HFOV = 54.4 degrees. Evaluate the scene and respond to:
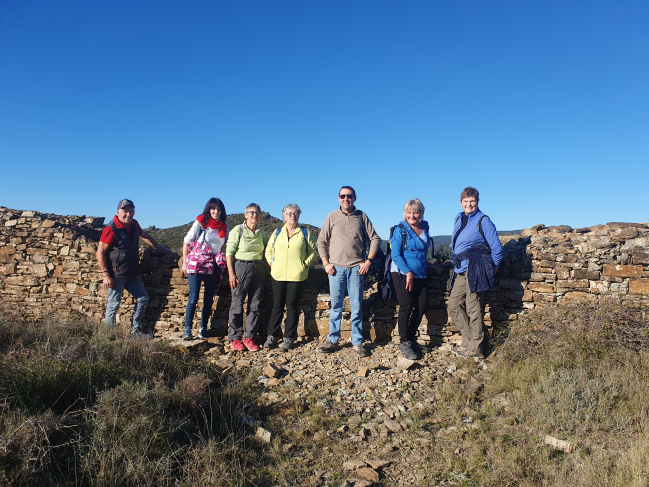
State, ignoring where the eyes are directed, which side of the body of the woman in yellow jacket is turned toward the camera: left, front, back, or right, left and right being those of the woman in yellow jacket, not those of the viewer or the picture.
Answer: front

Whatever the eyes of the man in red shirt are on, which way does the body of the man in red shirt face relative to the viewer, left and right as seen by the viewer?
facing the viewer and to the right of the viewer

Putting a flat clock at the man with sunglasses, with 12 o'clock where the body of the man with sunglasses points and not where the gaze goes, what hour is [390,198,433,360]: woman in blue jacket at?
The woman in blue jacket is roughly at 9 o'clock from the man with sunglasses.

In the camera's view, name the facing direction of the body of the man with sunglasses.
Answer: toward the camera

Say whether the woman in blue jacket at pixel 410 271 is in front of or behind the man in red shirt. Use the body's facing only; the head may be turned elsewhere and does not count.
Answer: in front

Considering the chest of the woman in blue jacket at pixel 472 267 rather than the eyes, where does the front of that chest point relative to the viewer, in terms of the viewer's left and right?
facing the viewer and to the left of the viewer

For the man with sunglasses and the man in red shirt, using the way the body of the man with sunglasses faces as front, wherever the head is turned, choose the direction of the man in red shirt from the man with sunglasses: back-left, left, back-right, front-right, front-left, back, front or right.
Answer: right

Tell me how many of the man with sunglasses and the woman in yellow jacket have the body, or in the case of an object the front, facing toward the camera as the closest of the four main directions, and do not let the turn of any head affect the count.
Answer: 2

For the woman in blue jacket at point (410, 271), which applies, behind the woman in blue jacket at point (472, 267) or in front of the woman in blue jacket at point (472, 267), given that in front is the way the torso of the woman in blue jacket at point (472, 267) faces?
in front

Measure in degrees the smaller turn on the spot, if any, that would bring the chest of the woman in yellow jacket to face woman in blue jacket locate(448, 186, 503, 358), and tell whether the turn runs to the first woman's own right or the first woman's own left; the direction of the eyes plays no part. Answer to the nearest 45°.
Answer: approximately 90° to the first woman's own left
